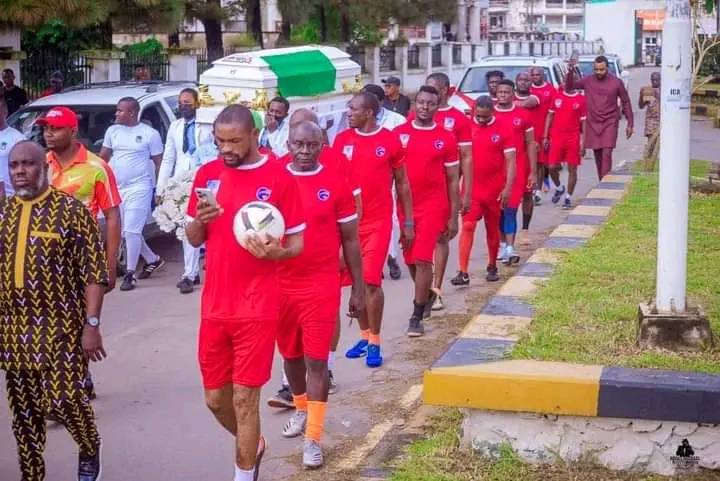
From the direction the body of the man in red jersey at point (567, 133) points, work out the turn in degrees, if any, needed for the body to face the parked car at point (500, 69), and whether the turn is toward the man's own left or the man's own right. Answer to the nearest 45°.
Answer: approximately 180°

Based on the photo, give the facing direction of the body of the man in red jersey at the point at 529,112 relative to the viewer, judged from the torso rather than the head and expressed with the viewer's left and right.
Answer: facing the viewer and to the left of the viewer

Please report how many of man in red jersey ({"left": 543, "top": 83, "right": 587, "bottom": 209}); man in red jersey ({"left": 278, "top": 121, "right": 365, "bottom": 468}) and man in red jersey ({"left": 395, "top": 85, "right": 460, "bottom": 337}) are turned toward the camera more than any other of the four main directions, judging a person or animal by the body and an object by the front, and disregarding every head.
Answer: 3

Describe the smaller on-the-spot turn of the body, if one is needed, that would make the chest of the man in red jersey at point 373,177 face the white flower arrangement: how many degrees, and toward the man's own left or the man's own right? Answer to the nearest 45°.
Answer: approximately 90° to the man's own right

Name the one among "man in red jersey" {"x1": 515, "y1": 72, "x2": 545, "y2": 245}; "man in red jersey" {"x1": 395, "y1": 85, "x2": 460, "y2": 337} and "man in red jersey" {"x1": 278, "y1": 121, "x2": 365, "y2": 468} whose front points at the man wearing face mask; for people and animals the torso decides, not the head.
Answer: "man in red jersey" {"x1": 515, "y1": 72, "x2": 545, "y2": 245}

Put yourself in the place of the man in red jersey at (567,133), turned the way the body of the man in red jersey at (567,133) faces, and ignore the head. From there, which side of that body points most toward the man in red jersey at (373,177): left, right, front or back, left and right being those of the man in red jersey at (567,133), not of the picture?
front

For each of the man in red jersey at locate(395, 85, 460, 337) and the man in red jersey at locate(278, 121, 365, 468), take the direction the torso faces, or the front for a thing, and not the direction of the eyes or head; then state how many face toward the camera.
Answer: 2

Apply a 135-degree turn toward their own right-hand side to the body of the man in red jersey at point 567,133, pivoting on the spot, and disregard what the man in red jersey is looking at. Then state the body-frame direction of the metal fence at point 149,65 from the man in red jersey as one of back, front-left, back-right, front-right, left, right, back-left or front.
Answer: front

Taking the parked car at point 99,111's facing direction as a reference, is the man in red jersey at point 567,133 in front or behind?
behind

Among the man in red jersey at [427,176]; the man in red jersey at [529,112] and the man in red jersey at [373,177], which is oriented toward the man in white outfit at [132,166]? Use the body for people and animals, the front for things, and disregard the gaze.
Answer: the man in red jersey at [529,112]

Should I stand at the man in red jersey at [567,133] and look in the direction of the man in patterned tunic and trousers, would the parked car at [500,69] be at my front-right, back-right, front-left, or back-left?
back-right

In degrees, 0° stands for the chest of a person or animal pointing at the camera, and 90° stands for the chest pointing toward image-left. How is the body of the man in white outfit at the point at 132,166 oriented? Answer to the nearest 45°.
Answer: approximately 45°

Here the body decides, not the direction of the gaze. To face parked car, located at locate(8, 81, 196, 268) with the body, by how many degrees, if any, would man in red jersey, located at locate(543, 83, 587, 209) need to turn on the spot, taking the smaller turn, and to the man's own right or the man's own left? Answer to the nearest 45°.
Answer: approximately 45° to the man's own right
